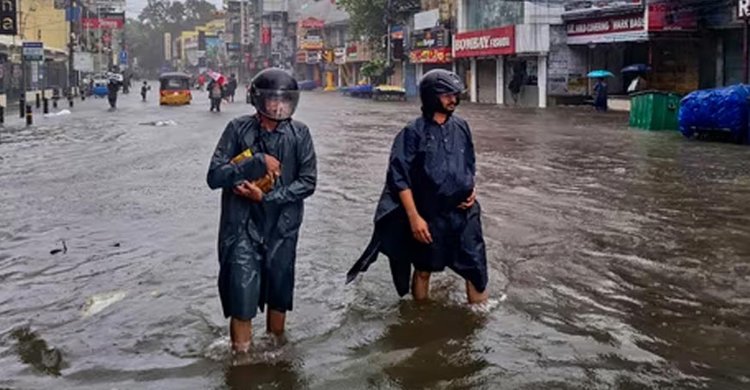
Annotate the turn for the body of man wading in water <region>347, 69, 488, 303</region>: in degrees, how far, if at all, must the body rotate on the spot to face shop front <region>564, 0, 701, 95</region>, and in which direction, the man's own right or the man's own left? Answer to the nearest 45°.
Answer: approximately 135° to the man's own left

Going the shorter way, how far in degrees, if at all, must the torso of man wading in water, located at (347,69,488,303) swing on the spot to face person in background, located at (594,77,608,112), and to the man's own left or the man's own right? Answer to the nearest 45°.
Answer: approximately 135° to the man's own left

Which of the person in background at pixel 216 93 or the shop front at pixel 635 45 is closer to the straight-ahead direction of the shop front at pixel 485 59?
the person in background

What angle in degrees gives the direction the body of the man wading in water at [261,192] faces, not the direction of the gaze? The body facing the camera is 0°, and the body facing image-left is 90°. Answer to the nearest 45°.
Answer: approximately 0°

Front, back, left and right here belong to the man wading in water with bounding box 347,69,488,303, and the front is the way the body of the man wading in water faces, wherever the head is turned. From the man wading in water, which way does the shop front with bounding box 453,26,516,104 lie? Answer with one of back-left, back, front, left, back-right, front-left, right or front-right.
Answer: back-left
